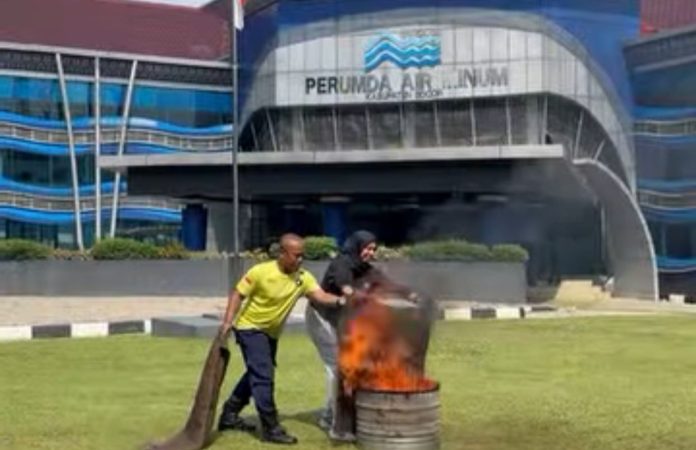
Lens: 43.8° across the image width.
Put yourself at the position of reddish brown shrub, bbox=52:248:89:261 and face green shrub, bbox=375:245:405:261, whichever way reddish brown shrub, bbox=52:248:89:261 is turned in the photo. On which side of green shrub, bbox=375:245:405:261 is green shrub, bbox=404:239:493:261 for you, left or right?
left

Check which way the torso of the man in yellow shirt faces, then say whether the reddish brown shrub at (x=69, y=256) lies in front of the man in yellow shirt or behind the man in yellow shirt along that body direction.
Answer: behind

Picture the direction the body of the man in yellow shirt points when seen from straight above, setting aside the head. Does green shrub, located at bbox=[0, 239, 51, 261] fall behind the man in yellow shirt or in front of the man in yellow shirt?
behind

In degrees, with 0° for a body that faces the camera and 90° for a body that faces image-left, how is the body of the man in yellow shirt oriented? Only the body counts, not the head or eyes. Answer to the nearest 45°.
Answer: approximately 315°

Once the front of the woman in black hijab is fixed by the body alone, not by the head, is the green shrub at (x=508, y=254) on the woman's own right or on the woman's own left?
on the woman's own left

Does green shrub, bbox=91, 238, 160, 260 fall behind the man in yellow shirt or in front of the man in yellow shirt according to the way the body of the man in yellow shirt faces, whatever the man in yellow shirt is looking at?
behind

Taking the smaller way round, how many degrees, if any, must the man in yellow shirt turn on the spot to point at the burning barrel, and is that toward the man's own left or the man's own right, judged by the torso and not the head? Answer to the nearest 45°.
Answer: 0° — they already face it
